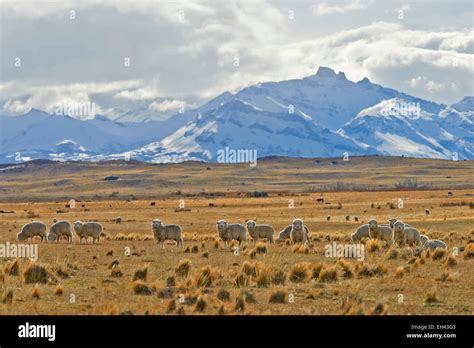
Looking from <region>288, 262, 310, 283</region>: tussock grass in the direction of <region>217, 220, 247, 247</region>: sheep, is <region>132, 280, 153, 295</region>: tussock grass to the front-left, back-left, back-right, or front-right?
back-left

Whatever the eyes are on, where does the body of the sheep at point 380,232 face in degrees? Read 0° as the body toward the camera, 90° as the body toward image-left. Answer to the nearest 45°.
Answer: approximately 90°

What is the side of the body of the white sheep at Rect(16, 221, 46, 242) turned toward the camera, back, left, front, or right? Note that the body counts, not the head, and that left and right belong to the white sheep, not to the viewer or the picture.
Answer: left

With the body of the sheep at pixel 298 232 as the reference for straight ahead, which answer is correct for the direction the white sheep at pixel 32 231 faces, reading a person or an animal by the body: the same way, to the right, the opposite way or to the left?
to the right

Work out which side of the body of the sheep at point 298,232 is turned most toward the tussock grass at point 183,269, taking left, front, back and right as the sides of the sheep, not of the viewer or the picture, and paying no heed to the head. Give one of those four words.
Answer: front

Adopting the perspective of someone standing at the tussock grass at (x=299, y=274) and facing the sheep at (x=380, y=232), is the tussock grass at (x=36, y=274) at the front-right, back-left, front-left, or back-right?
back-left

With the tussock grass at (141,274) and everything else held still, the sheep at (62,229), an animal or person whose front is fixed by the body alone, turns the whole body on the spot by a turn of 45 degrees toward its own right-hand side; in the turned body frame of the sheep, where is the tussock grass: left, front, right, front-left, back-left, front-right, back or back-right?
back-left

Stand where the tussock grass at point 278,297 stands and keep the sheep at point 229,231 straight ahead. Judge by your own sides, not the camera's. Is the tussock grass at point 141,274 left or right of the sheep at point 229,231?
left

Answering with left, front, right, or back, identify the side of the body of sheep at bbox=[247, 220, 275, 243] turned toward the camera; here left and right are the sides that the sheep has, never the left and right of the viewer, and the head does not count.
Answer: left

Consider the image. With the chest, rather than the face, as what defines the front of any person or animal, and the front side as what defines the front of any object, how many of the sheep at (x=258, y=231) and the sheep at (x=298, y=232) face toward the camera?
1

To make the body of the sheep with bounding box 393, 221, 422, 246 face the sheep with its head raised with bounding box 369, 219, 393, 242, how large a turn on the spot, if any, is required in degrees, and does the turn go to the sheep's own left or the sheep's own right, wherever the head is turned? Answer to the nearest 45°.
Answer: approximately 90° to the sheep's own right

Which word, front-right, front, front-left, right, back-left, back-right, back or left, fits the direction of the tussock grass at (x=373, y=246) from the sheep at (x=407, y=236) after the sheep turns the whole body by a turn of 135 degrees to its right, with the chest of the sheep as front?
back-left

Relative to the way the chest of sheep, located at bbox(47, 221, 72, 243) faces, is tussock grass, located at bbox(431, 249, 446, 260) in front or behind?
behind

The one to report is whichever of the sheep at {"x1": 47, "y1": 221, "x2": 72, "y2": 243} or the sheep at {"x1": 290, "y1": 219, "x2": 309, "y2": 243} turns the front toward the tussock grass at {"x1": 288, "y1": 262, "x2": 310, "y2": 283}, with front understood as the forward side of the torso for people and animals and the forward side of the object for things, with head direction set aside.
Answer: the sheep at {"x1": 290, "y1": 219, "x2": 309, "y2": 243}
